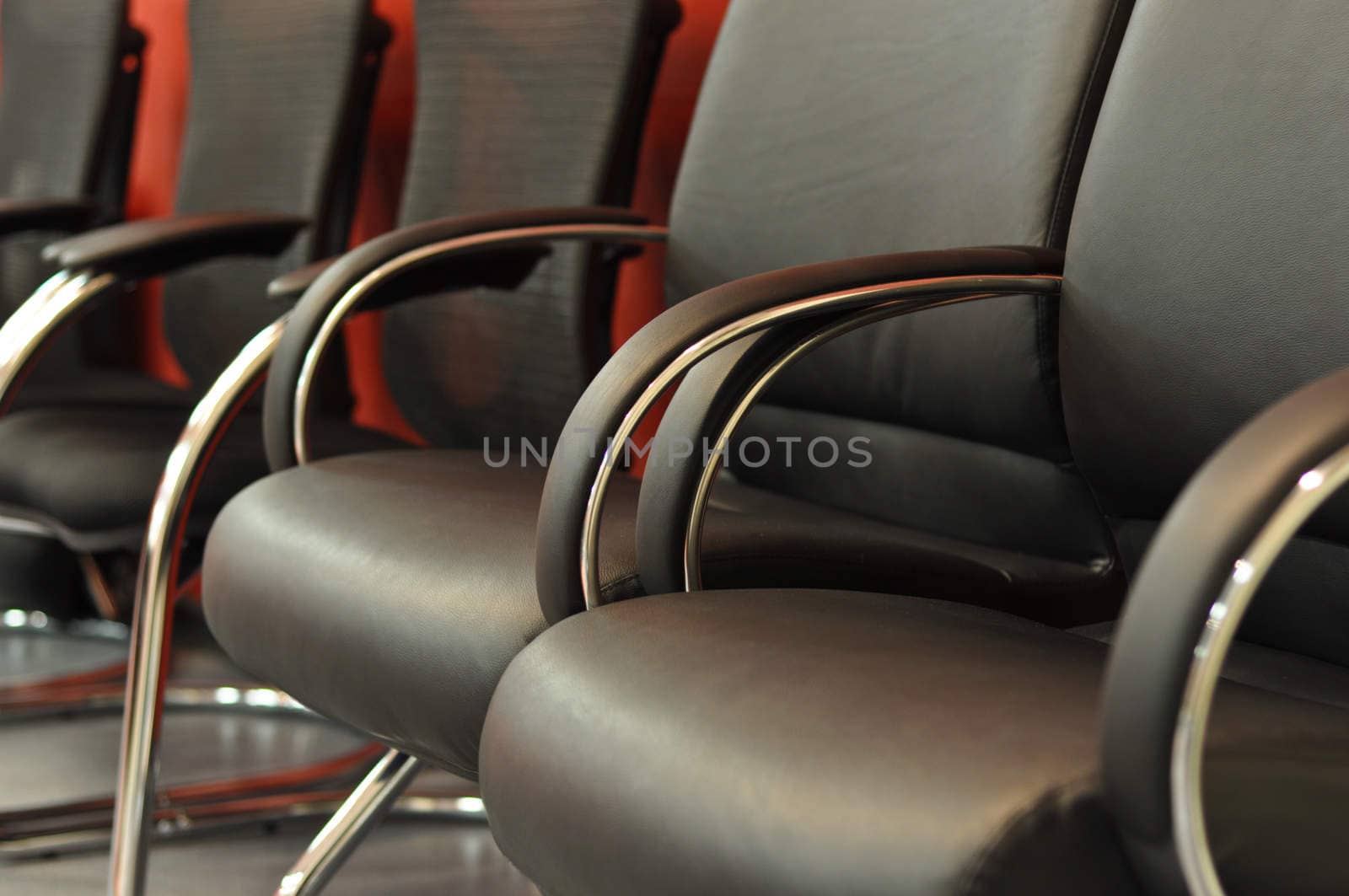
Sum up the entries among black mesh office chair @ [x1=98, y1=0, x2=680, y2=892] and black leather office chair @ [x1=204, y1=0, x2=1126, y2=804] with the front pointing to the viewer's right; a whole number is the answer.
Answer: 0

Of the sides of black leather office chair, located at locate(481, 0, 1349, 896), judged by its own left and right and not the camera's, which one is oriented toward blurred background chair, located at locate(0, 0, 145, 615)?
right

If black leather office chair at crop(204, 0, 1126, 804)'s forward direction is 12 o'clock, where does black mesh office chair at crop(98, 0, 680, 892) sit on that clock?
black mesh office chair at crop(98, 0, 680, 892) is roughly at 4 o'clock from black leather office chair at crop(204, 0, 1126, 804).

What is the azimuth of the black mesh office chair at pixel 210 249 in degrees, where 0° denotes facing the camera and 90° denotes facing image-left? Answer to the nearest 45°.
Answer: approximately 45°

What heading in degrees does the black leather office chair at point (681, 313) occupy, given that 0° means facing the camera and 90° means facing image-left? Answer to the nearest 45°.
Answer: approximately 45°

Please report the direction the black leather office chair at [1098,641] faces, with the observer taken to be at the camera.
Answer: facing the viewer and to the left of the viewer

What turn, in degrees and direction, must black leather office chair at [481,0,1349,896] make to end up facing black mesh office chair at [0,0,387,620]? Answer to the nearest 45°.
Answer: approximately 90° to its right

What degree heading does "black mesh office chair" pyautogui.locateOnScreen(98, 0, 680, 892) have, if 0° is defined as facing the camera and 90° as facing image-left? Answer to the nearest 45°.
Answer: approximately 45°

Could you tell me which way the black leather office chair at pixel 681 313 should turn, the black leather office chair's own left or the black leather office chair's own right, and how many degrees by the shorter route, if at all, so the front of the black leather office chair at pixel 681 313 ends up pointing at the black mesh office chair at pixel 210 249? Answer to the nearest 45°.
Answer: approximately 90° to the black leather office chair's own right

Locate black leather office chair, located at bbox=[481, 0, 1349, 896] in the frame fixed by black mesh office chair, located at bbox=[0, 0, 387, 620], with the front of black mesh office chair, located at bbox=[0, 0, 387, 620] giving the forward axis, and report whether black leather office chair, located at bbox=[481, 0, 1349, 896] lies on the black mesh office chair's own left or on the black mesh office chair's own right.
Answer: on the black mesh office chair's own left

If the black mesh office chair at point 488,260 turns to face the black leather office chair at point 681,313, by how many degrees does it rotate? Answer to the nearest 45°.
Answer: approximately 45° to its left

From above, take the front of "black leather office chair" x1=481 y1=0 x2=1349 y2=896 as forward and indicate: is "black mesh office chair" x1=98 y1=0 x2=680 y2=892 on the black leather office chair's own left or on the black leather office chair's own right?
on the black leather office chair's own right
